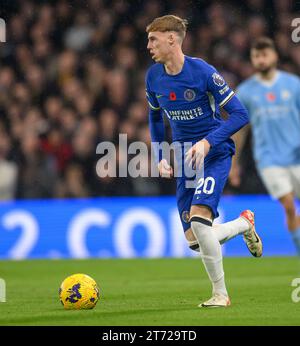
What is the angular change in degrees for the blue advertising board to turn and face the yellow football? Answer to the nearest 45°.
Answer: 0° — it already faces it

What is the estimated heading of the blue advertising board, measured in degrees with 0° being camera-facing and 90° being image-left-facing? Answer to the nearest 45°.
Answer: approximately 0°
